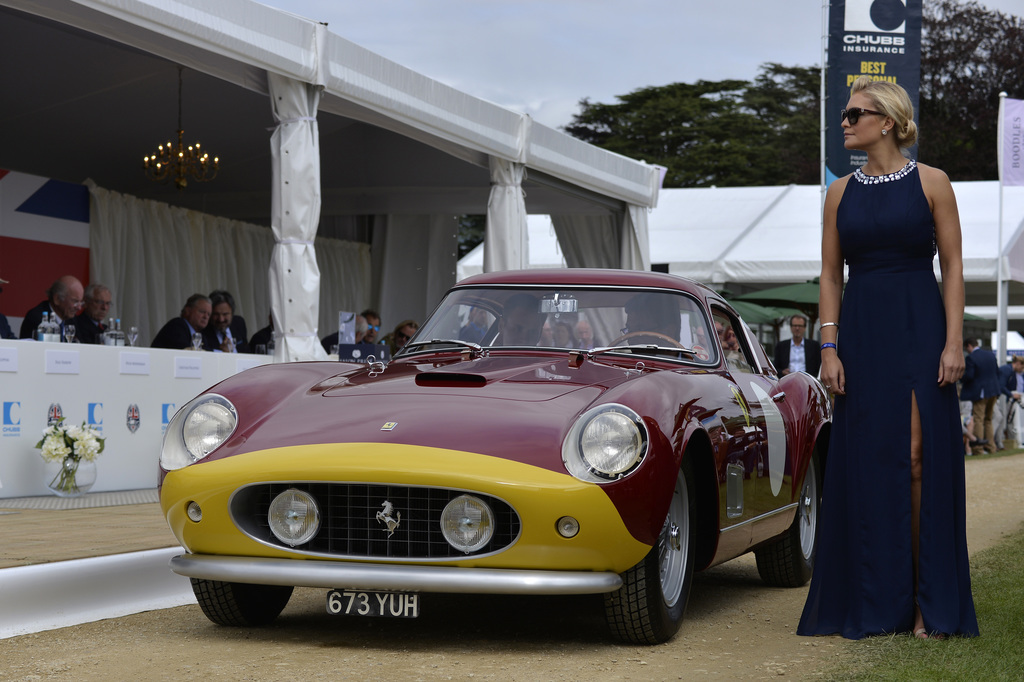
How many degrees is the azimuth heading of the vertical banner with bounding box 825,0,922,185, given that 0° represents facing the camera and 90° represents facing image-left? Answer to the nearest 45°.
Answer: approximately 0°

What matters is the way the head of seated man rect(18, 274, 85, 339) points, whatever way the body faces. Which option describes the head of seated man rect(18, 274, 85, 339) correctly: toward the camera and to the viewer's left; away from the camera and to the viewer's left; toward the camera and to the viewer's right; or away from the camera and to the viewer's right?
toward the camera and to the viewer's right

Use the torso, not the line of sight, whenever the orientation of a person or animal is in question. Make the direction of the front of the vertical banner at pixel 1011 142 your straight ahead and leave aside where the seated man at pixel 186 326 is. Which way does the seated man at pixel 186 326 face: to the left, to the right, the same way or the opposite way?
to the left

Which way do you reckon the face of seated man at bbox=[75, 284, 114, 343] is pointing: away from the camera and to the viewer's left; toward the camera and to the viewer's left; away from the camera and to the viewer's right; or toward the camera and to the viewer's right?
toward the camera and to the viewer's right

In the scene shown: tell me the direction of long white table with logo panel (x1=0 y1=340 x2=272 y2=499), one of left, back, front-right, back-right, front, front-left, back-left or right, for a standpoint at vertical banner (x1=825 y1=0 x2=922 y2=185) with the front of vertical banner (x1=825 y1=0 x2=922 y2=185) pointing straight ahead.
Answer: front-right

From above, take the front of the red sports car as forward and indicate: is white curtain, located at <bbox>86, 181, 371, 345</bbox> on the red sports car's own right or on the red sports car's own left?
on the red sports car's own right

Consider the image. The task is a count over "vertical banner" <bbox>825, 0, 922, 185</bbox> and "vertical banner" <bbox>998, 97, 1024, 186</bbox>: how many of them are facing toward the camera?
2

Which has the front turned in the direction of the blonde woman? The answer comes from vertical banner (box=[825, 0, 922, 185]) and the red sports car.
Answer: the vertical banner

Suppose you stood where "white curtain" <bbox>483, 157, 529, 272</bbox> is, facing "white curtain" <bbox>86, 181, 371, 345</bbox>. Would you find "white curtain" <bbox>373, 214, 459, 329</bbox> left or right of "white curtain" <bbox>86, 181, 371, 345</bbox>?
right

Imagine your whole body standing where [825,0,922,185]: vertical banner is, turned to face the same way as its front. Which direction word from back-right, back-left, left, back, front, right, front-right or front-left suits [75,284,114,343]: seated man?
front-right
